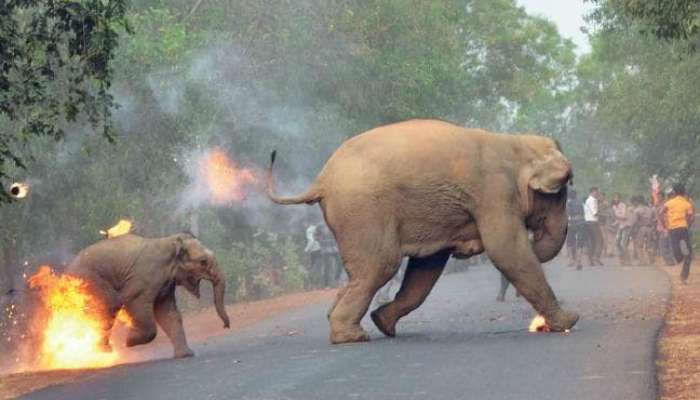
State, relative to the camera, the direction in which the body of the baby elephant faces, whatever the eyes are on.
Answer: to the viewer's right

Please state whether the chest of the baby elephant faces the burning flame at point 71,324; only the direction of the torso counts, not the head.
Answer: no

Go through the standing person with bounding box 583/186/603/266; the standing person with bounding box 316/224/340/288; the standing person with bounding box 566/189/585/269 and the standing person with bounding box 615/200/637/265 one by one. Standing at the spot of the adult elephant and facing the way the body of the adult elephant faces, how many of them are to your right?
0

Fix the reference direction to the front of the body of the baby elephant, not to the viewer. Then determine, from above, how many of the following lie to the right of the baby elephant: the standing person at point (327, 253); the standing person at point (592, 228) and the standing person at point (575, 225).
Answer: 0

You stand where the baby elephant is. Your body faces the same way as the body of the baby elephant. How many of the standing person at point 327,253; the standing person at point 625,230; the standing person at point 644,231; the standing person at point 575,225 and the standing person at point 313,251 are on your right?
0

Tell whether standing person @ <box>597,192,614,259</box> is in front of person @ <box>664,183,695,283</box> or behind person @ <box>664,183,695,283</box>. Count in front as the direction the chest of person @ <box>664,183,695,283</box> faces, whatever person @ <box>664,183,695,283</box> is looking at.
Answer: in front

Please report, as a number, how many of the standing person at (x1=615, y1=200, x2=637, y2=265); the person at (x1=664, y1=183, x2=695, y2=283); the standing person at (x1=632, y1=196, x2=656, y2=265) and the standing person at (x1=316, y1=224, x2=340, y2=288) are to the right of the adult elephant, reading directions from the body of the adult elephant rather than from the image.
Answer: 0

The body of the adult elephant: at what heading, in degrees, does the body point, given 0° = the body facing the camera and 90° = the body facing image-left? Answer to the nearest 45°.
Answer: approximately 270°

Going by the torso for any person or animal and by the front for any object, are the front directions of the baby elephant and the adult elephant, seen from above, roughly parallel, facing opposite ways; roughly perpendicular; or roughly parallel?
roughly parallel

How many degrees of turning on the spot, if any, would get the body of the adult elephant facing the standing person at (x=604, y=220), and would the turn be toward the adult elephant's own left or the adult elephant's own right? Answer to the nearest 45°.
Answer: approximately 90° to the adult elephant's own left
